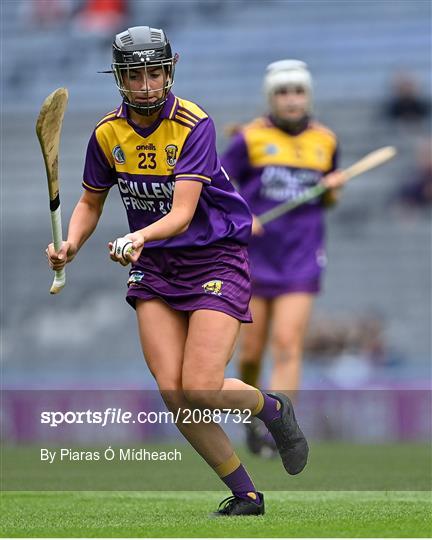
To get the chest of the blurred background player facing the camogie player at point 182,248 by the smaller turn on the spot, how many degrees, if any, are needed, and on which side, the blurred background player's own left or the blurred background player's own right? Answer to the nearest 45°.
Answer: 0° — they already face them

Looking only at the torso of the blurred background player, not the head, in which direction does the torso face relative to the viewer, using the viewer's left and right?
facing the viewer

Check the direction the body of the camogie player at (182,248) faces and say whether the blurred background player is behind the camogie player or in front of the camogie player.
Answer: behind

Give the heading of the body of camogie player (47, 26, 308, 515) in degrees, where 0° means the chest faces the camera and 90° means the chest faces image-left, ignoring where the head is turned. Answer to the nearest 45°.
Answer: approximately 45°

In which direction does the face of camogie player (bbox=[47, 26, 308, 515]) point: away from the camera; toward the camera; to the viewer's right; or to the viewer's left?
toward the camera

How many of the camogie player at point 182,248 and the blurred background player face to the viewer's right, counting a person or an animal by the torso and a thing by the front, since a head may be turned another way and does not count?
0

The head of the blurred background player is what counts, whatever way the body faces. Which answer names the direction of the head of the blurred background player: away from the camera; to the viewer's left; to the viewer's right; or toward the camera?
toward the camera
